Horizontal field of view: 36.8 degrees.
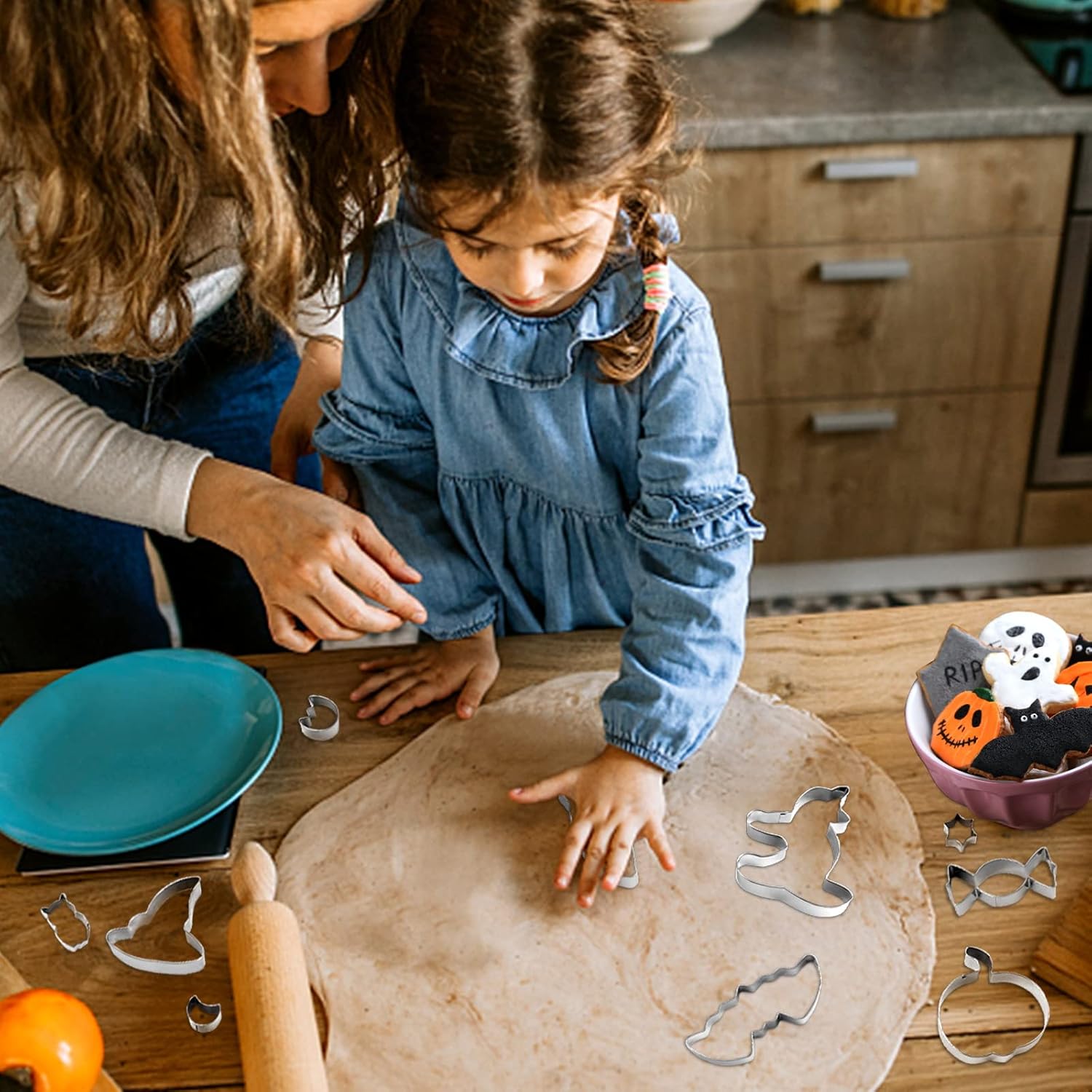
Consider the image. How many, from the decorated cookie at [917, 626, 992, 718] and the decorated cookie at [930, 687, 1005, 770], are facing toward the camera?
2

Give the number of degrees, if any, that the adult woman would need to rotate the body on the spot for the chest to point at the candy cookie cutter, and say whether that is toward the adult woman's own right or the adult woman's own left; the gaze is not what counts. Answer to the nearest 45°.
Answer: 0° — they already face it

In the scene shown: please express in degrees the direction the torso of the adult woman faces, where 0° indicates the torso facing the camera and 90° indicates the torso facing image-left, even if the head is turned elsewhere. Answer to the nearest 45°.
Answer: approximately 315°

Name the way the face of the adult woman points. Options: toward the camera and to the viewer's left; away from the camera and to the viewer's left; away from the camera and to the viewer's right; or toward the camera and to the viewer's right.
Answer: toward the camera and to the viewer's right

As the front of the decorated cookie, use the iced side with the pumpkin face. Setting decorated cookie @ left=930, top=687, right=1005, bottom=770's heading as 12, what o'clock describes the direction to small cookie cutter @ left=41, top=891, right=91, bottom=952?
The small cookie cutter is roughly at 2 o'clock from the decorated cookie.

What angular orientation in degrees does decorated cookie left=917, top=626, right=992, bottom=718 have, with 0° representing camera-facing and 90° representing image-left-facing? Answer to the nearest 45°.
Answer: approximately 0°
